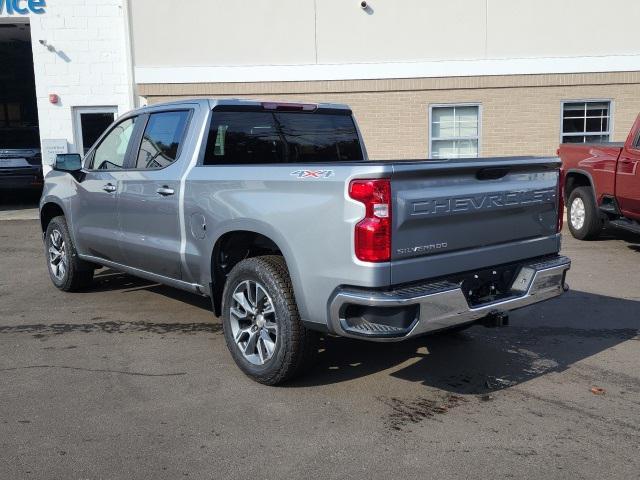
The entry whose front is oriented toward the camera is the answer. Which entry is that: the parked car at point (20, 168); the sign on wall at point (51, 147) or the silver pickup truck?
the sign on wall

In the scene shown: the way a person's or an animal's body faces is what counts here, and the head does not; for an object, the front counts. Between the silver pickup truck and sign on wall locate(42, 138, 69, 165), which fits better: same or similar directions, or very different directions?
very different directions

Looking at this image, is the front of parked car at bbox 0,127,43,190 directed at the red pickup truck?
no

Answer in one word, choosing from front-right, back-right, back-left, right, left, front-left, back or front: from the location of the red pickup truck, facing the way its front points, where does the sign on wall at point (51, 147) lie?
back-right

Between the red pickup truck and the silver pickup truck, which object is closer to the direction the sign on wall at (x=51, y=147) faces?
the silver pickup truck

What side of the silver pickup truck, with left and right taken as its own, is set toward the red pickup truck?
right

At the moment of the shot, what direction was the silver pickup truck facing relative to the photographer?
facing away from the viewer and to the left of the viewer

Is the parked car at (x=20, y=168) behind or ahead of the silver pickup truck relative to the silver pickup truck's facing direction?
ahead

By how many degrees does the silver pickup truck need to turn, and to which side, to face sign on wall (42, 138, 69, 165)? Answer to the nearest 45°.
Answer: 0° — it already faces it

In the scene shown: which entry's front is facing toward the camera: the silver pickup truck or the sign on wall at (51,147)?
the sign on wall

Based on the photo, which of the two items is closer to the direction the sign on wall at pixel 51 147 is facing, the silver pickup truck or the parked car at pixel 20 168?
the silver pickup truck

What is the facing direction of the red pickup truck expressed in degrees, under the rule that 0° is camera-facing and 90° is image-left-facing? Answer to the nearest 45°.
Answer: approximately 315°

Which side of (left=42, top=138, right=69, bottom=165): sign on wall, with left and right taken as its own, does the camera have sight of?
front
